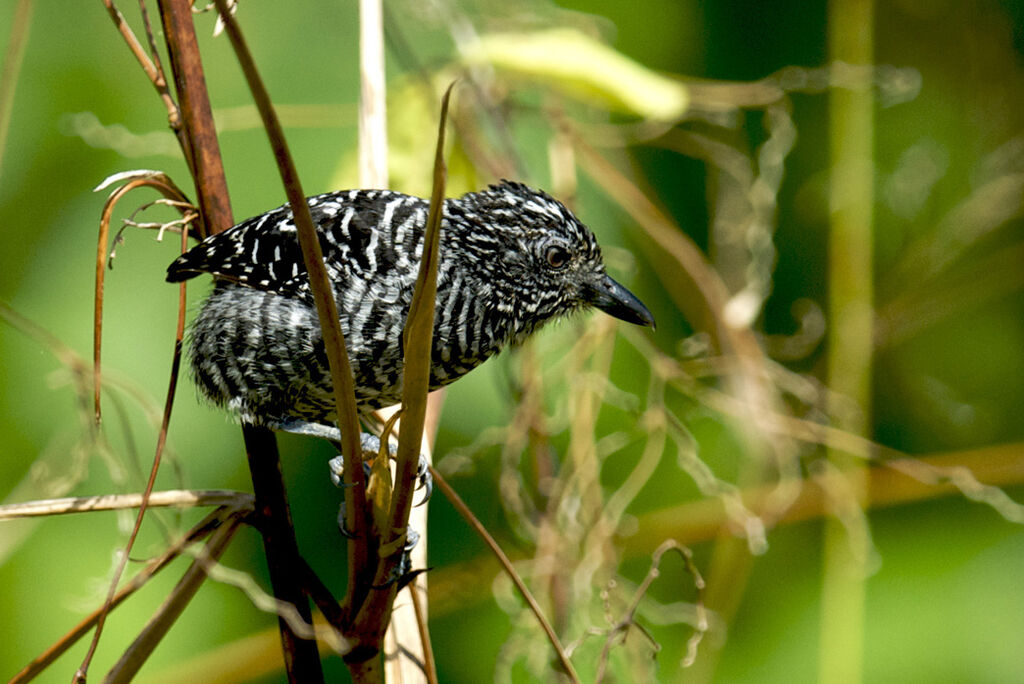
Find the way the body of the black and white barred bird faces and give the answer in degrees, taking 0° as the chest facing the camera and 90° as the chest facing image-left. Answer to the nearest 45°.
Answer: approximately 270°

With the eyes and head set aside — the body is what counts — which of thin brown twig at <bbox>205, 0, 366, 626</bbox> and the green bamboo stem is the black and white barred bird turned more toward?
the green bamboo stem
